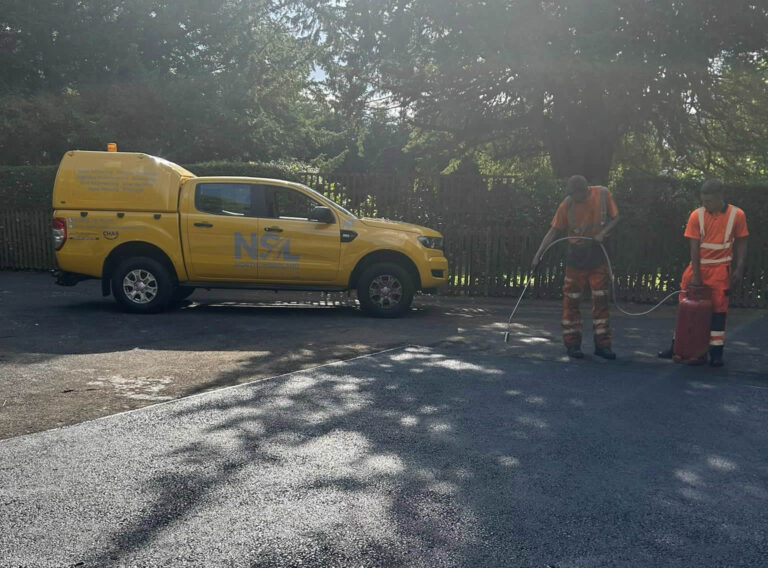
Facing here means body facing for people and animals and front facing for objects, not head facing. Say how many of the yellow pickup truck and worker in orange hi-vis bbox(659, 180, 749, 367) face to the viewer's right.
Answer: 1

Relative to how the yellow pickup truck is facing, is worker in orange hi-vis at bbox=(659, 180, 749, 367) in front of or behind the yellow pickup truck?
in front

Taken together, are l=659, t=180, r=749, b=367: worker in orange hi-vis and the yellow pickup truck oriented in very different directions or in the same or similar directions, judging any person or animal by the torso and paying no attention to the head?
very different directions

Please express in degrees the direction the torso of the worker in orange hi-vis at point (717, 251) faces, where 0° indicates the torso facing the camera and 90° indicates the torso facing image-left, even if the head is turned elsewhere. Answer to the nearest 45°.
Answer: approximately 45°

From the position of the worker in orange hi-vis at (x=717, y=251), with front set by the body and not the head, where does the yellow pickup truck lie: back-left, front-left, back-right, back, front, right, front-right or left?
front-right

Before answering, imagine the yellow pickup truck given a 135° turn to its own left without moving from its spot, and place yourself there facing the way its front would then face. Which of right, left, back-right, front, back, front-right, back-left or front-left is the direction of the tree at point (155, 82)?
front-right

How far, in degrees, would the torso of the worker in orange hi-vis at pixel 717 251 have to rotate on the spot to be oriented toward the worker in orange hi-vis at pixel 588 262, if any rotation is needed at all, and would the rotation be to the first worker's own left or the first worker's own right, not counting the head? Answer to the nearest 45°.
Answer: approximately 45° to the first worker's own right

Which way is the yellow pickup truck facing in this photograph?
to the viewer's right

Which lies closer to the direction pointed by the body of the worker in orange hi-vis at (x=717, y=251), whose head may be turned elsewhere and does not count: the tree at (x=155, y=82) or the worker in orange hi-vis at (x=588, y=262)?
the worker in orange hi-vis

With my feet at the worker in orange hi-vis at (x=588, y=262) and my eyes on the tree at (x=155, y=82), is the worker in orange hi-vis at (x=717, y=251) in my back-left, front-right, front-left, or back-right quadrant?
back-right
